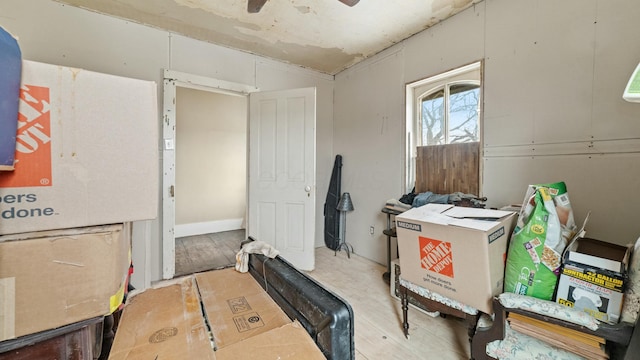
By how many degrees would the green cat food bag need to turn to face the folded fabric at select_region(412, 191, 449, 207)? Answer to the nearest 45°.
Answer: approximately 135° to its right

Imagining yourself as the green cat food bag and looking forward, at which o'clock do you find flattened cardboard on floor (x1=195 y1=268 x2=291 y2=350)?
The flattened cardboard on floor is roughly at 1 o'clock from the green cat food bag.

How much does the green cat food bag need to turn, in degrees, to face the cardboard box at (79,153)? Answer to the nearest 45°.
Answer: approximately 45° to its right

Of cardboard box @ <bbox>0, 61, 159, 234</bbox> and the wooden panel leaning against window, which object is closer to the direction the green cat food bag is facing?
the cardboard box

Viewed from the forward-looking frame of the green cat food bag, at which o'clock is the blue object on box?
The blue object on box is roughly at 1 o'clock from the green cat food bag.

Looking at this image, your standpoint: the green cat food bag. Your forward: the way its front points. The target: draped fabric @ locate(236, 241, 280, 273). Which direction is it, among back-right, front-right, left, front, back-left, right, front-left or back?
front-right

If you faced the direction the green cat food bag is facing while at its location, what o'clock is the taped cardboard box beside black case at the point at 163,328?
The taped cardboard box beside black case is roughly at 1 o'clock from the green cat food bag.

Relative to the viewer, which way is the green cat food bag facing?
toward the camera

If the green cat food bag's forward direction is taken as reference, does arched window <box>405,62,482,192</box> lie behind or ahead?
behind

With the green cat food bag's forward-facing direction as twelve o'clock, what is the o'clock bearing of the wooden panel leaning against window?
The wooden panel leaning against window is roughly at 5 o'clock from the green cat food bag.

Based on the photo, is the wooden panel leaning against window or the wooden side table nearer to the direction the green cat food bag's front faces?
the wooden side table
